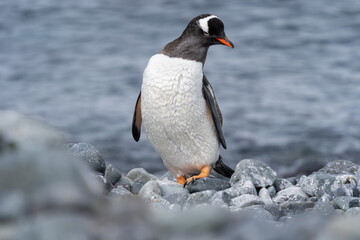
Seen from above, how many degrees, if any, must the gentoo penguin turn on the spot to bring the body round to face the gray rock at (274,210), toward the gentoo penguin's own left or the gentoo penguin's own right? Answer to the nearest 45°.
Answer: approximately 90° to the gentoo penguin's own left

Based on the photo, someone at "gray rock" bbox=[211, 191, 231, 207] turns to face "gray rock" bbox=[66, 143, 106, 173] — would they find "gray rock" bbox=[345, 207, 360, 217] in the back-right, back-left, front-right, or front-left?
back-right

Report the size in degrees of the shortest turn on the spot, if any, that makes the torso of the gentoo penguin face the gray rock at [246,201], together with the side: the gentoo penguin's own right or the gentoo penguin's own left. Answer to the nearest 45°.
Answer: approximately 90° to the gentoo penguin's own left

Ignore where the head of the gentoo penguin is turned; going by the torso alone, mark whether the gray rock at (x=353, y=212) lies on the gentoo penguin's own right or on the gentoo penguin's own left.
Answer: on the gentoo penguin's own left

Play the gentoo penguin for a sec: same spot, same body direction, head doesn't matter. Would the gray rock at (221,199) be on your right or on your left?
on your left

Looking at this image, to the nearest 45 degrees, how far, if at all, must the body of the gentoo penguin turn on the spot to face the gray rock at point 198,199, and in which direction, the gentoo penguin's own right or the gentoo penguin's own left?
approximately 45° to the gentoo penguin's own left

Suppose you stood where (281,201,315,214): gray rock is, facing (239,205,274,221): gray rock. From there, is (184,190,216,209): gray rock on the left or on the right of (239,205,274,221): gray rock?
right

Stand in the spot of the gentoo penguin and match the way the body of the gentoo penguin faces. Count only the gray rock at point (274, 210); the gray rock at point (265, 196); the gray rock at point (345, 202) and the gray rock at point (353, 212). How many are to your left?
4

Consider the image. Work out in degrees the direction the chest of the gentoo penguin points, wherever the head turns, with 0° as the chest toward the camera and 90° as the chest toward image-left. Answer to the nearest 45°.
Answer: approximately 45°

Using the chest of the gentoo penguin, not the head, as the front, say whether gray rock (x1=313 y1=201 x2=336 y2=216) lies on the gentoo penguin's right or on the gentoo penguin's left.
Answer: on the gentoo penguin's left

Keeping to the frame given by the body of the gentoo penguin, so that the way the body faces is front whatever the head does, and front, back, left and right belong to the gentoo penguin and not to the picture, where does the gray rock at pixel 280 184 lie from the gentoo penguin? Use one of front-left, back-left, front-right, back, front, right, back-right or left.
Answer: back-left
